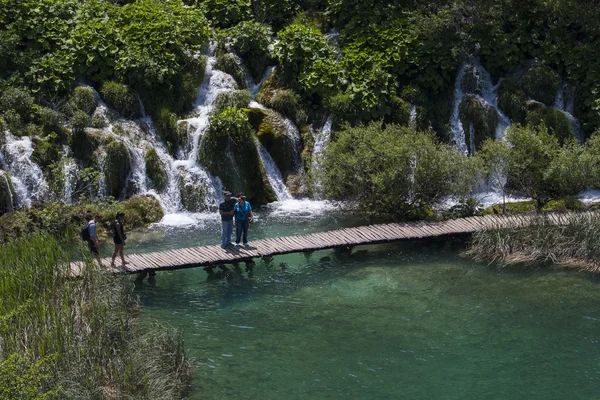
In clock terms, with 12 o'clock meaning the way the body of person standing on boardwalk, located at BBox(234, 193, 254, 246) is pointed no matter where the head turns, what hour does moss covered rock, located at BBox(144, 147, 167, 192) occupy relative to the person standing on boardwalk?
The moss covered rock is roughly at 5 o'clock from the person standing on boardwalk.

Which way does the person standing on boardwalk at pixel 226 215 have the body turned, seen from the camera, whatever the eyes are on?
toward the camera

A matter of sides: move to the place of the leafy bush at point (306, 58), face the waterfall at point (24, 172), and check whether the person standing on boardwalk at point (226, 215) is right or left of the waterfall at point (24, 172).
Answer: left

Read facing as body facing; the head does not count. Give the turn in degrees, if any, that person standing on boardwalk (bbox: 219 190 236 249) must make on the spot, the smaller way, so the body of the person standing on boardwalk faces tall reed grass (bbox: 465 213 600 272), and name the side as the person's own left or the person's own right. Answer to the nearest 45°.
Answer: approximately 90° to the person's own left

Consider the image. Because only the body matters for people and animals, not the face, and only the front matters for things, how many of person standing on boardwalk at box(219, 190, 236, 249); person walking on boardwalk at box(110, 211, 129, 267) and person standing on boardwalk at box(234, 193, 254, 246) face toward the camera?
2

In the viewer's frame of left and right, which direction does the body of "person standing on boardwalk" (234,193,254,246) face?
facing the viewer

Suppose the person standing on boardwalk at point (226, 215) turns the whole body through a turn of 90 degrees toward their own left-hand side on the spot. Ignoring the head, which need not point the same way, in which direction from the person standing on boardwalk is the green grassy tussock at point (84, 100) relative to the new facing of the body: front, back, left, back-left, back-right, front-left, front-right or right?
back-left

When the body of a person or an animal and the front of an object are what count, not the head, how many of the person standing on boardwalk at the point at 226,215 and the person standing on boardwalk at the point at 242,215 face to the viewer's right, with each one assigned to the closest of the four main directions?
0

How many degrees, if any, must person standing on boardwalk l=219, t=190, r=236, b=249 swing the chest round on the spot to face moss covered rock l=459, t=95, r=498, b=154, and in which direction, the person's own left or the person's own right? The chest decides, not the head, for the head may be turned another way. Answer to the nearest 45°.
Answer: approximately 135° to the person's own left
